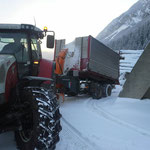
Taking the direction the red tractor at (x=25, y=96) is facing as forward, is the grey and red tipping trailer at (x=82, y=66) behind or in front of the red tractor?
behind

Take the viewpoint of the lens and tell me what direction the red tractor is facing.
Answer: facing the viewer and to the left of the viewer

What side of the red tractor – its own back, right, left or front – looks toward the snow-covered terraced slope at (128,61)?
back
